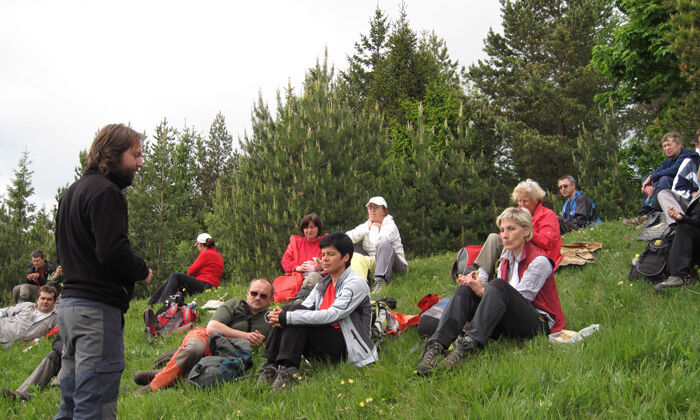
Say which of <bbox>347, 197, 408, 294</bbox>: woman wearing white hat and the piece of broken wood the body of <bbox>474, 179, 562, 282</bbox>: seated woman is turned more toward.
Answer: the woman wearing white hat

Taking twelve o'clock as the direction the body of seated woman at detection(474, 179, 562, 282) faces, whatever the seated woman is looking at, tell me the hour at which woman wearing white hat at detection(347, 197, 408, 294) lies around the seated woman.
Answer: The woman wearing white hat is roughly at 1 o'clock from the seated woman.

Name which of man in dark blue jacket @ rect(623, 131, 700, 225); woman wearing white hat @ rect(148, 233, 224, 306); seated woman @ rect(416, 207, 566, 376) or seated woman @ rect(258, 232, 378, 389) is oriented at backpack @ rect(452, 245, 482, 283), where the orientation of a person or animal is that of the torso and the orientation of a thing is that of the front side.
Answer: the man in dark blue jacket

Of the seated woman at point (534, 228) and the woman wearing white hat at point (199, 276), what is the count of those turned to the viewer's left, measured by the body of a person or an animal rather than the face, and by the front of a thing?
2

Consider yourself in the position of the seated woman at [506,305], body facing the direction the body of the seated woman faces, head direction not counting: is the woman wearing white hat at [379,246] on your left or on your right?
on your right

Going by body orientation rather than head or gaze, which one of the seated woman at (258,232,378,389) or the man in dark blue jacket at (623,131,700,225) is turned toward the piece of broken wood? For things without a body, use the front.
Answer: the man in dark blue jacket

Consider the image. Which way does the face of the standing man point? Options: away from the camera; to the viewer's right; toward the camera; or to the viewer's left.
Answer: to the viewer's right

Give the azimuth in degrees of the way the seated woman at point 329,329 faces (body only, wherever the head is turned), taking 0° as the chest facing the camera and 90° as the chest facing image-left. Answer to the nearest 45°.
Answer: approximately 45°

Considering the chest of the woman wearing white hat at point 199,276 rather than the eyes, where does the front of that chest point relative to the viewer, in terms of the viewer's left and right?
facing to the left of the viewer

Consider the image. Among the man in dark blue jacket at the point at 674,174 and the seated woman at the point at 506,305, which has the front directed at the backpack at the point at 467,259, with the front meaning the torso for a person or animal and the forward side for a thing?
the man in dark blue jacket

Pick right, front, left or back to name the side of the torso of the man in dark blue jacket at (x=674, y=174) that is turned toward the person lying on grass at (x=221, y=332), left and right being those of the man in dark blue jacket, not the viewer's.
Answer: front

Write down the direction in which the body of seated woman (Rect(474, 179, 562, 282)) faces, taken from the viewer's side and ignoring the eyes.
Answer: to the viewer's left

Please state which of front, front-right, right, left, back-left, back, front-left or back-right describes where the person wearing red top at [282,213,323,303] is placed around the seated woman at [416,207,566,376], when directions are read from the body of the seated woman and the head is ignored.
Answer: right

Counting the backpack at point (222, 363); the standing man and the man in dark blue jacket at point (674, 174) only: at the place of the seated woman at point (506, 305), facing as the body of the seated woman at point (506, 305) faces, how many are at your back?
1
